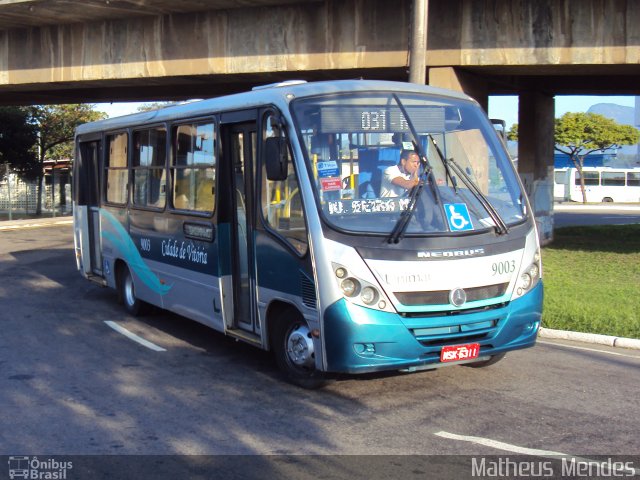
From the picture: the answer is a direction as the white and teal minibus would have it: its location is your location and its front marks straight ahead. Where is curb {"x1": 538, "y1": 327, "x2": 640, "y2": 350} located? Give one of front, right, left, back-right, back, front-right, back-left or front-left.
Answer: left

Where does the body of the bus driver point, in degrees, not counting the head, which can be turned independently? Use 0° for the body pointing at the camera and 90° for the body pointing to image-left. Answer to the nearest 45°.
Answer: approximately 315°

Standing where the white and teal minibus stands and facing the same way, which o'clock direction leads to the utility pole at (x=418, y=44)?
The utility pole is roughly at 8 o'clock from the white and teal minibus.

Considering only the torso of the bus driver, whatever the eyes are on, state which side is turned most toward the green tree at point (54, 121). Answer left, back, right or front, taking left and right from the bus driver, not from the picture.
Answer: back

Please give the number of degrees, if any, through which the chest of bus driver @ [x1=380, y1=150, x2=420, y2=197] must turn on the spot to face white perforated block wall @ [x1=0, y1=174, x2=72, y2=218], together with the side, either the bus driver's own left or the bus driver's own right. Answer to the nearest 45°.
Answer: approximately 180°

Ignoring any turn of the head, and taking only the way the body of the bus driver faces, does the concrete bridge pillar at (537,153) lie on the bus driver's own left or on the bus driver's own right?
on the bus driver's own left

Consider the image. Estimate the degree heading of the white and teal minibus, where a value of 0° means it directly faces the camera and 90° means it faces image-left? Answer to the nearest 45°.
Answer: approximately 315°
